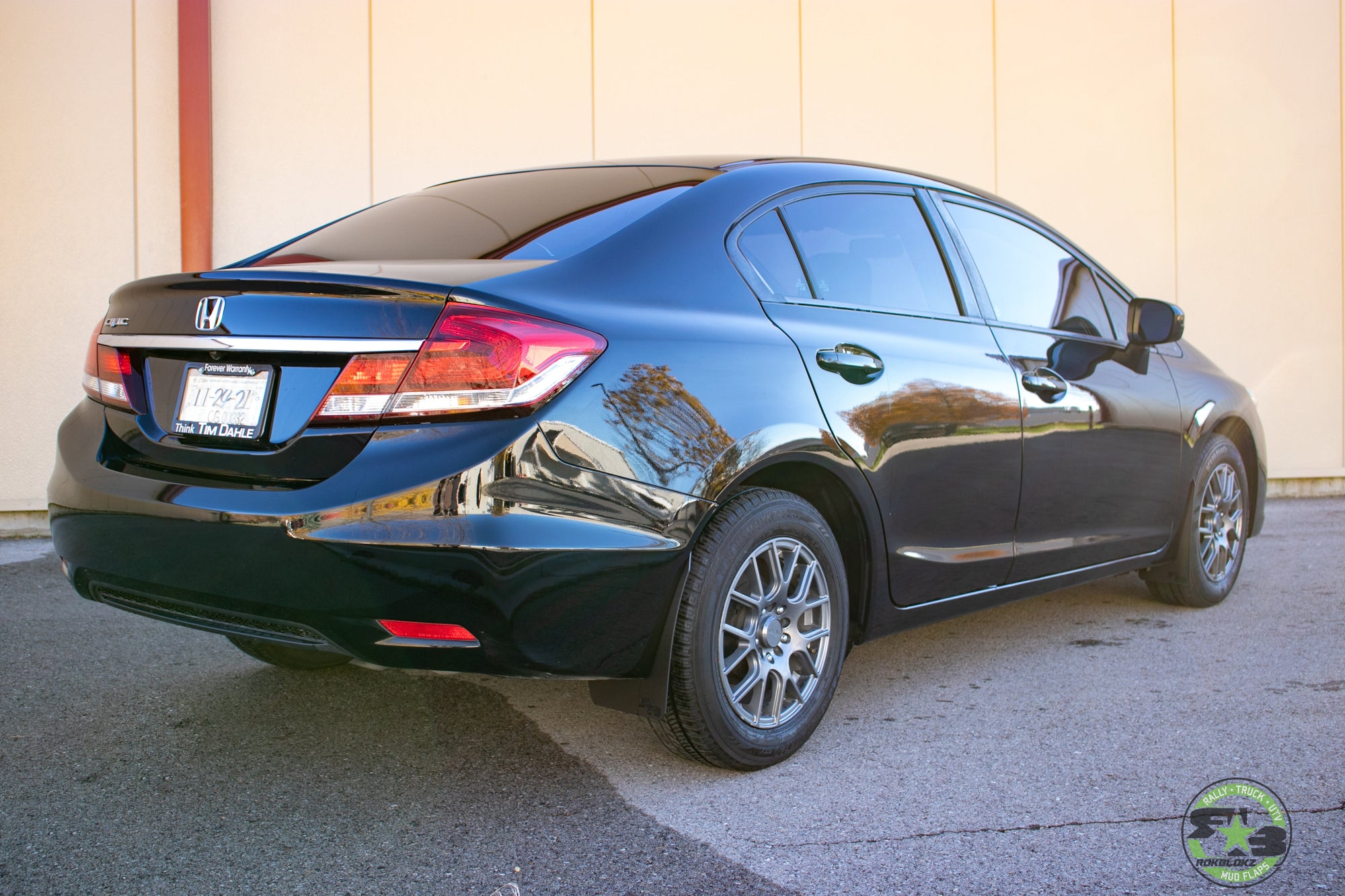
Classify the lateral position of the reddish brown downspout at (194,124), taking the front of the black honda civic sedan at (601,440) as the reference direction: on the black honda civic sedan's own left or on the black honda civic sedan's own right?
on the black honda civic sedan's own left

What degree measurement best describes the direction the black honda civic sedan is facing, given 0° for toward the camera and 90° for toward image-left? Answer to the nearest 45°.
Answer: approximately 225°
